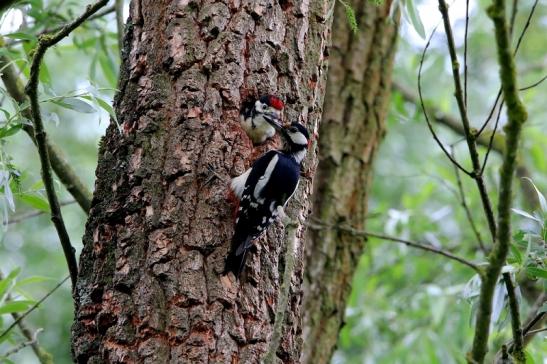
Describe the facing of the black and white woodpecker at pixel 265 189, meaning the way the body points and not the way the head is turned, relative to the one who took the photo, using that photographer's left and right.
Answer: facing away from the viewer and to the left of the viewer

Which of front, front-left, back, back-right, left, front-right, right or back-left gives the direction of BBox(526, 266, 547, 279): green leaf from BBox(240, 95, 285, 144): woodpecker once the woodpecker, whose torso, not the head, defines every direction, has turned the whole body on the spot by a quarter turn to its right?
back-left

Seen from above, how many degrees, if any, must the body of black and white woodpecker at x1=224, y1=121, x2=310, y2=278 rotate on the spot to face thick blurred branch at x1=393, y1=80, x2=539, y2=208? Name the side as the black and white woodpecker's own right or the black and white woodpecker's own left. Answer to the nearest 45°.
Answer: approximately 90° to the black and white woodpecker's own right

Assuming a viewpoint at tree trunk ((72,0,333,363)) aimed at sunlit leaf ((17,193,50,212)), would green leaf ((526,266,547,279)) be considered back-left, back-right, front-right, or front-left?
back-right

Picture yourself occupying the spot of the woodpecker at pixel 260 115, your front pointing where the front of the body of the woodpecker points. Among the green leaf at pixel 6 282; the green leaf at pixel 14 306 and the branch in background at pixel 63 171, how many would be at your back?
3

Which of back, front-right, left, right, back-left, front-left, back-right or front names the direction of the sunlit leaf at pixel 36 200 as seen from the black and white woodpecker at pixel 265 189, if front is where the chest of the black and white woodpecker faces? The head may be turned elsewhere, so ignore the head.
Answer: front-left

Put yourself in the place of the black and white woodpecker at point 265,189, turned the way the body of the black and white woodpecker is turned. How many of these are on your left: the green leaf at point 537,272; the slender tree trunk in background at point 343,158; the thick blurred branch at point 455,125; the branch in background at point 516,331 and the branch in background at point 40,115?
1

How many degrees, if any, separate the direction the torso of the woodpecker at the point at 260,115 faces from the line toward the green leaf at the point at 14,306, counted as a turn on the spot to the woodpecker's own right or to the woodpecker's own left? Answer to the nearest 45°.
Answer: approximately 180°

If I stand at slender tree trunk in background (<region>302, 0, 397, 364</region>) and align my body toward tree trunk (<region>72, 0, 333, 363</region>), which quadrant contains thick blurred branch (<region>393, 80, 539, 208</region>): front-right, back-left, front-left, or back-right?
back-left

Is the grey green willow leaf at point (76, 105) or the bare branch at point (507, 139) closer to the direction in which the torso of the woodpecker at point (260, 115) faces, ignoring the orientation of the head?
the bare branch

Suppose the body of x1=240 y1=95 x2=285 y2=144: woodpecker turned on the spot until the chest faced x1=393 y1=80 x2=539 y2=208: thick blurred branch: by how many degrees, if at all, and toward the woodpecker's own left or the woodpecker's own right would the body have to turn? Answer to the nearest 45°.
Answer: approximately 90° to the woodpecker's own left

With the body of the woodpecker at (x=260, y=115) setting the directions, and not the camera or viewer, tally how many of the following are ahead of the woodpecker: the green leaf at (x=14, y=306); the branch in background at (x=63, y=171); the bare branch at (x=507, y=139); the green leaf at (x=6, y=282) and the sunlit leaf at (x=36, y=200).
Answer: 1

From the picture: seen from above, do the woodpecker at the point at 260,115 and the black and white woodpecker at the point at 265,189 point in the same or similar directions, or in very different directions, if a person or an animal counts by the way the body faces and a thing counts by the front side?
very different directions

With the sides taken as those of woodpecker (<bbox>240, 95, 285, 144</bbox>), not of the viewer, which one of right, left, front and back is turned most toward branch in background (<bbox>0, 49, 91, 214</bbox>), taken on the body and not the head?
back
